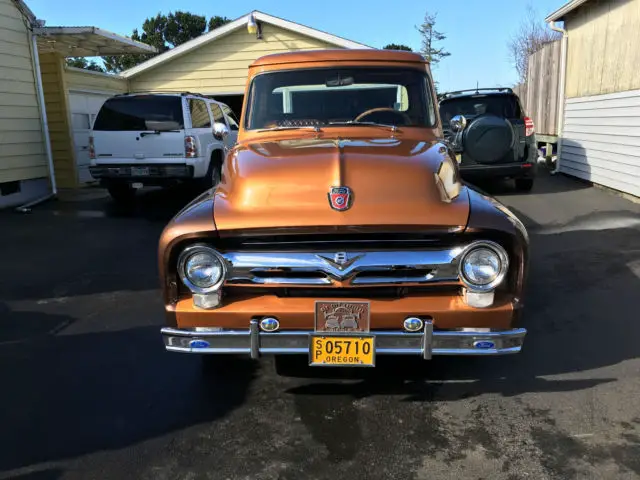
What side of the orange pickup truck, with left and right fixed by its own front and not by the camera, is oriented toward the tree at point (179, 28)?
back

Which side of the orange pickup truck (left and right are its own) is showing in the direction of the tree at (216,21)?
back

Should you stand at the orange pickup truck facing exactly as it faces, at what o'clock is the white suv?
The white suv is roughly at 5 o'clock from the orange pickup truck.

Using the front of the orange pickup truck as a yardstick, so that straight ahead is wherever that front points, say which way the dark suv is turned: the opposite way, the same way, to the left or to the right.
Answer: the opposite way

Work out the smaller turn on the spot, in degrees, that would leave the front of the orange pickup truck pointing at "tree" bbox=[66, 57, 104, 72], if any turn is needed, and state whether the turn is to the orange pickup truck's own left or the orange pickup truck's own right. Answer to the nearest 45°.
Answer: approximately 135° to the orange pickup truck's own right

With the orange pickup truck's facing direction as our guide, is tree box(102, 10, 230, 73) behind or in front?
behind

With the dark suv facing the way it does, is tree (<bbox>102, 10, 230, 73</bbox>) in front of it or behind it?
in front

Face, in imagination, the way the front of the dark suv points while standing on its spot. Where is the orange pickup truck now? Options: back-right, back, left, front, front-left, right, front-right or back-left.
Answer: back

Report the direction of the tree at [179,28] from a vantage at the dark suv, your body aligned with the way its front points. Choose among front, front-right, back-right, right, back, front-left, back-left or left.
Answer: front-left

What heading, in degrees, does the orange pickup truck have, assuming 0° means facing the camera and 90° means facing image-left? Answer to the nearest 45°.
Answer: approximately 0°

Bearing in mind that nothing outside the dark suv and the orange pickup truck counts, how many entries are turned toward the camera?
1

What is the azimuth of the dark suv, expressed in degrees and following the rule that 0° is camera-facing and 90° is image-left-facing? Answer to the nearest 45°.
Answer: approximately 180°
